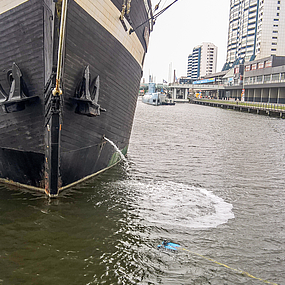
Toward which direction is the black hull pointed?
toward the camera
